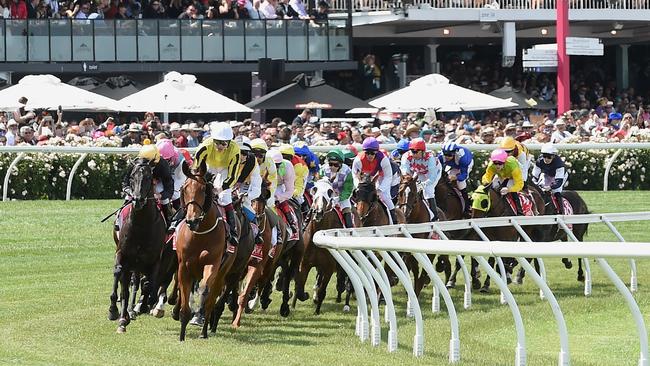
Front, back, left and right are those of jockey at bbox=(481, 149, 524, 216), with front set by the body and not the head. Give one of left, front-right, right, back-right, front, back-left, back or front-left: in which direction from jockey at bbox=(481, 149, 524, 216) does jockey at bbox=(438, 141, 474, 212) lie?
front-right

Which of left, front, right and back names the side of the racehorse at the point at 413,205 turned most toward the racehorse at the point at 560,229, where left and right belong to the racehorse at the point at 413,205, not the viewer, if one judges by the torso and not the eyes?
back

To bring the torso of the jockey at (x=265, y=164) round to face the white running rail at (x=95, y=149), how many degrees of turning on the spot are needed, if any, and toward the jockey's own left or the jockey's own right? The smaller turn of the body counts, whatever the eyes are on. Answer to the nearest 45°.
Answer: approximately 135° to the jockey's own right

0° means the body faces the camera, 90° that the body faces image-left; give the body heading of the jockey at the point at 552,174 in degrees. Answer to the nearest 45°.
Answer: approximately 45°

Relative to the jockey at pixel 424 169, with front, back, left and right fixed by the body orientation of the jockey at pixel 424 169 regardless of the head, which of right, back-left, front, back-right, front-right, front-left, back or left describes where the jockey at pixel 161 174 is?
front

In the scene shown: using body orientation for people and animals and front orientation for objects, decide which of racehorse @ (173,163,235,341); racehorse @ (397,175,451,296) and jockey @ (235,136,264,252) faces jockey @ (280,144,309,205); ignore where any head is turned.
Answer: racehorse @ (397,175,451,296)

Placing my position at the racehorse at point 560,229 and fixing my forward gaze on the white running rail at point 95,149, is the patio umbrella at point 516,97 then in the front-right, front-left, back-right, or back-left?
front-right

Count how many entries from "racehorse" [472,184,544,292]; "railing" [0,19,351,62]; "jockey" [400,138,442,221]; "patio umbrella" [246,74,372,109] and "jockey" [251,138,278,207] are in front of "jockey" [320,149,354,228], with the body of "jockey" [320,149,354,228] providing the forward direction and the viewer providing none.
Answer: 1

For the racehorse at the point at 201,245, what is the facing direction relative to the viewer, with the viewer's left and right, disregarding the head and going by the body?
facing the viewer

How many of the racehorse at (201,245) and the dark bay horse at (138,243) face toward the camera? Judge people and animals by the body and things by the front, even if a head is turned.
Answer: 2

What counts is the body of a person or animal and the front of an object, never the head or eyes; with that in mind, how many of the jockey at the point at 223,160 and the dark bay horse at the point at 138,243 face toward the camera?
2

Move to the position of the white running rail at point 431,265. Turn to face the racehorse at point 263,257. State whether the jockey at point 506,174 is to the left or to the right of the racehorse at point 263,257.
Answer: right

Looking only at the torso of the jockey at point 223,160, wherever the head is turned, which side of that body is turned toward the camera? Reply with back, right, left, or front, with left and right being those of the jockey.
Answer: front

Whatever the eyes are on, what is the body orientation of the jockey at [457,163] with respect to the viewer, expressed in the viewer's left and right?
facing the viewer and to the left of the viewer

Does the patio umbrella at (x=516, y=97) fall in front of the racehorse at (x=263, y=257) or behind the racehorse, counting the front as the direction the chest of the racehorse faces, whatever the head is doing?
behind

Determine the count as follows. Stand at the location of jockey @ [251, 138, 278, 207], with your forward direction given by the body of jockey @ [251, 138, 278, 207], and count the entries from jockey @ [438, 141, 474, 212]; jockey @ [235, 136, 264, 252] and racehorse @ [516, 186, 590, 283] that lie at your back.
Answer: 2

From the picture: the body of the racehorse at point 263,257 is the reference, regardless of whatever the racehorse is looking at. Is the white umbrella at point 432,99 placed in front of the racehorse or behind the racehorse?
behind

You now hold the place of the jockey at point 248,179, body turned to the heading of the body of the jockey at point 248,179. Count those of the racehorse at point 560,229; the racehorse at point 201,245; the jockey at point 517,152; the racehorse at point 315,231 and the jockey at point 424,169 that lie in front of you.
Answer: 1
